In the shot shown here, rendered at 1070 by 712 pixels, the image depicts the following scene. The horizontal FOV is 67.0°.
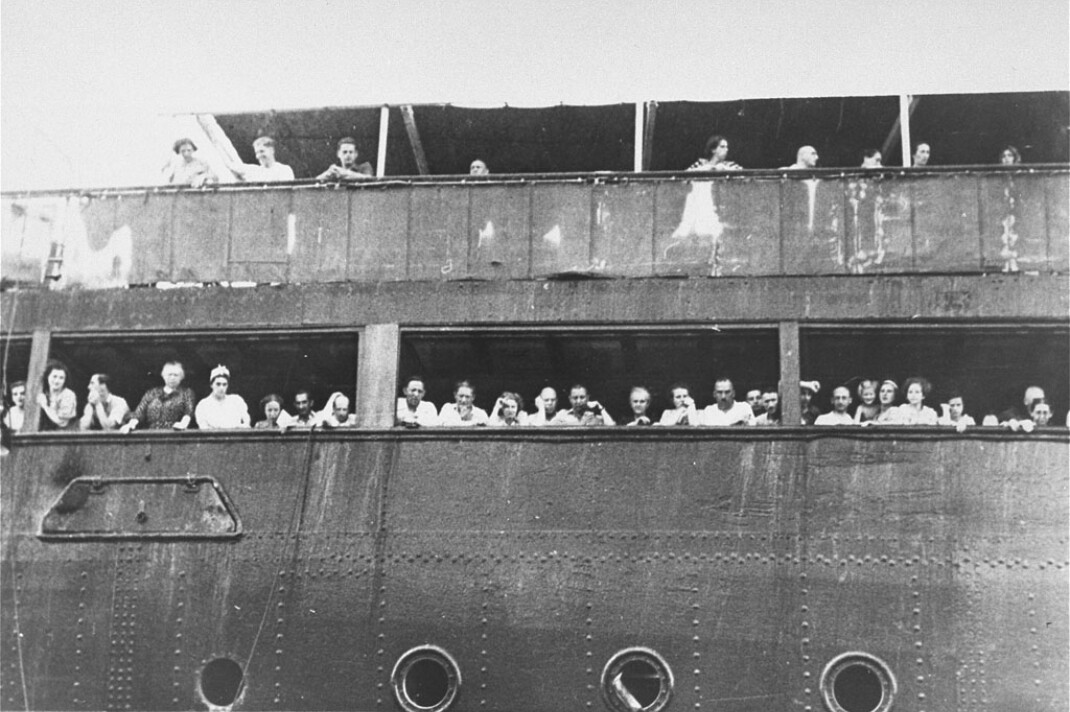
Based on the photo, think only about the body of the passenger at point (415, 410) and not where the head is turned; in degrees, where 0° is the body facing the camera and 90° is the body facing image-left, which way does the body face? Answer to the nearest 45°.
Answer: approximately 0°

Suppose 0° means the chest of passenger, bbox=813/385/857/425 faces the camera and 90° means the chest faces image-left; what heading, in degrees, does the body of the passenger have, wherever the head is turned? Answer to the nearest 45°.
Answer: approximately 0°

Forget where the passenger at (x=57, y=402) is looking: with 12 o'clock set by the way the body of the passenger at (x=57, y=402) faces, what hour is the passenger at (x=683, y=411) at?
the passenger at (x=683, y=411) is roughly at 10 o'clock from the passenger at (x=57, y=402).

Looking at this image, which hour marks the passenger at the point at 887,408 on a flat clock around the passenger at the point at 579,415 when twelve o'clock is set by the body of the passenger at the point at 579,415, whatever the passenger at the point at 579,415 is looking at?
the passenger at the point at 887,408 is roughly at 9 o'clock from the passenger at the point at 579,415.

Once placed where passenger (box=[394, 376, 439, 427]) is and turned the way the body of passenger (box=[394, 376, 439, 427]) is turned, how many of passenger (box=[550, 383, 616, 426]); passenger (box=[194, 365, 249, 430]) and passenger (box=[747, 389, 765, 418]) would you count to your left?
2
